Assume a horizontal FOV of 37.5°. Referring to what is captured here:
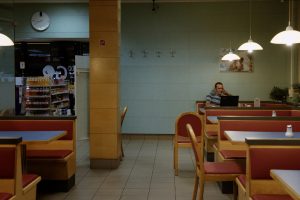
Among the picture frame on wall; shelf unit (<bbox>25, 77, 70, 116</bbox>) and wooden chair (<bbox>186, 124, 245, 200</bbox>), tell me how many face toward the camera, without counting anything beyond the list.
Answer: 2

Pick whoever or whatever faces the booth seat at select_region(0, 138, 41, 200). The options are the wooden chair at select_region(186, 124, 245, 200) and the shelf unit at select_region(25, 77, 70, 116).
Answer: the shelf unit

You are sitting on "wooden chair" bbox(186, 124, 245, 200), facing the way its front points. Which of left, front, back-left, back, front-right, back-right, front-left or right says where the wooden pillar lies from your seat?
back-left

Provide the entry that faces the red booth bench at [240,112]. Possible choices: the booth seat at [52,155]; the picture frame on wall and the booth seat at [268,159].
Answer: the picture frame on wall

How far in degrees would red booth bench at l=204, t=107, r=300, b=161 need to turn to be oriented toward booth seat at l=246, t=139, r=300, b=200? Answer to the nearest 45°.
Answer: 0° — it already faces it

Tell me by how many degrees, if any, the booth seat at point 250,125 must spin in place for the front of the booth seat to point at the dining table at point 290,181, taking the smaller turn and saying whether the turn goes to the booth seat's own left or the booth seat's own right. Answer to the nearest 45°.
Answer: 0° — it already faces it

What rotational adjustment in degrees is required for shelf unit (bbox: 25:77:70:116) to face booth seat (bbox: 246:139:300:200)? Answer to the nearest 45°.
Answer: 0° — it already faces it

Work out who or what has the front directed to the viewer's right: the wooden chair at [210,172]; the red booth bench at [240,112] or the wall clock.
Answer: the wooden chair

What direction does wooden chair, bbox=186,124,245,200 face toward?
to the viewer's right

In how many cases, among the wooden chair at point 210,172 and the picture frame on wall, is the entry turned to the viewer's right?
1

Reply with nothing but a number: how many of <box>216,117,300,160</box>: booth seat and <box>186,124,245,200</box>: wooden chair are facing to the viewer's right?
1
